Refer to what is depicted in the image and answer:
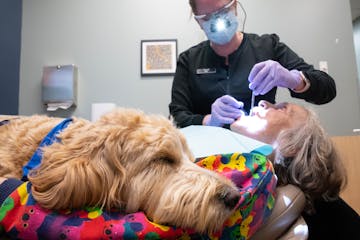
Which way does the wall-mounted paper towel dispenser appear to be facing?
toward the camera

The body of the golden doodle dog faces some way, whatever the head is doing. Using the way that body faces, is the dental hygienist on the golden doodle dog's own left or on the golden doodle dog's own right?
on the golden doodle dog's own left

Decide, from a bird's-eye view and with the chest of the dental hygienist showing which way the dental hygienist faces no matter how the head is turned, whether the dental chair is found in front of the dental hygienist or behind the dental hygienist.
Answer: in front

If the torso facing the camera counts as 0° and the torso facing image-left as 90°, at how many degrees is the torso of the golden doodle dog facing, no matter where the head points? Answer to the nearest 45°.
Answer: approximately 270°

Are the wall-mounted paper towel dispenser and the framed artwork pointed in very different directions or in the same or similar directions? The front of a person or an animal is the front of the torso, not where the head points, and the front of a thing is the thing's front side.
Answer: same or similar directions

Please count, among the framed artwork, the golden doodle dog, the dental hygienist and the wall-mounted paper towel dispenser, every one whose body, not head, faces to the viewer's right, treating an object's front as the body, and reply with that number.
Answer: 1

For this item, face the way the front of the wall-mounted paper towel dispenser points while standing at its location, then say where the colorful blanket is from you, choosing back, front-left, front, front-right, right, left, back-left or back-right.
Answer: front

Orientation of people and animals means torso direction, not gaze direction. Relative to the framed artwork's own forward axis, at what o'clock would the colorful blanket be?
The colorful blanket is roughly at 12 o'clock from the framed artwork.

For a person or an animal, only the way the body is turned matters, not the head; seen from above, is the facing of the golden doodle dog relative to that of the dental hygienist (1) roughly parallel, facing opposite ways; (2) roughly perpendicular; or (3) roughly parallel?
roughly perpendicular

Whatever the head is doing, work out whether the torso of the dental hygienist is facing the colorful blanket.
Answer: yes

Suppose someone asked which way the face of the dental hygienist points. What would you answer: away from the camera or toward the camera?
toward the camera

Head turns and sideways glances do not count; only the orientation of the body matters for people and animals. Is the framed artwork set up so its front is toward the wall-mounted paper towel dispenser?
no

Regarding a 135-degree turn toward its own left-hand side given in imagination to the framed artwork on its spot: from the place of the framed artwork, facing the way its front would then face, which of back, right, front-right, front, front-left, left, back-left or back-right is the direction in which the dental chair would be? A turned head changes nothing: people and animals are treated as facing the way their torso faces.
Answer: back-right

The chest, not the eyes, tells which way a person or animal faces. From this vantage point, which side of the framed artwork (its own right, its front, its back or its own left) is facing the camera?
front

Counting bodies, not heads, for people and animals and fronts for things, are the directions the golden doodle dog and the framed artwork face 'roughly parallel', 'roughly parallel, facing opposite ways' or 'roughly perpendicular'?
roughly perpendicular
